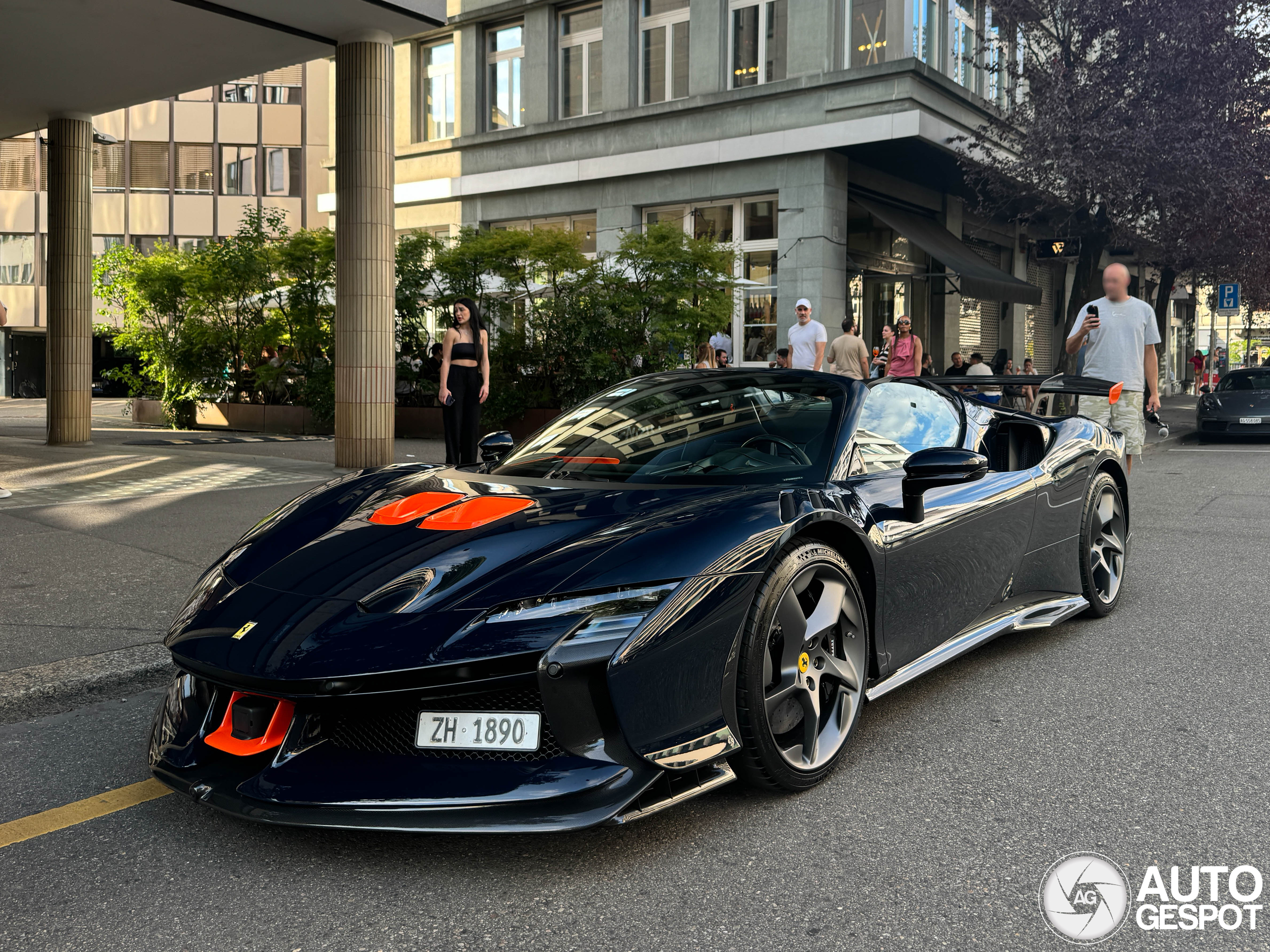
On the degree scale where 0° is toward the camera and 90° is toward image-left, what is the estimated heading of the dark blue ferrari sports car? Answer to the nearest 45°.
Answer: approximately 45°

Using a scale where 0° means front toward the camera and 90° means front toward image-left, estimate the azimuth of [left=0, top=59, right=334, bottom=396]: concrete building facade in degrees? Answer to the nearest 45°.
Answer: approximately 0°

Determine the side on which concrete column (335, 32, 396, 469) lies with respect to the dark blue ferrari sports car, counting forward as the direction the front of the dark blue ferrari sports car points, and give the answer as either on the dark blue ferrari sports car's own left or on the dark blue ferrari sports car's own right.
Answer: on the dark blue ferrari sports car's own right

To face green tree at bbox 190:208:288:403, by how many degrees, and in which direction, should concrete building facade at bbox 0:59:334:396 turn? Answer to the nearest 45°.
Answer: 0° — it already faces it

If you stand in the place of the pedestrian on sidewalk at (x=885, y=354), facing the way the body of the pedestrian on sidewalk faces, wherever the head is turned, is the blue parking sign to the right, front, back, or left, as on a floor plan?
back

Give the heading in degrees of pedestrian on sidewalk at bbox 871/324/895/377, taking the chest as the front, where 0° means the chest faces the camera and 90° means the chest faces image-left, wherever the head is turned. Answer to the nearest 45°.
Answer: approximately 45°

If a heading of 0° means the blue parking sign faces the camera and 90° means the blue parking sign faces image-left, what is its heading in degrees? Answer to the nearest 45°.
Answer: approximately 0°
